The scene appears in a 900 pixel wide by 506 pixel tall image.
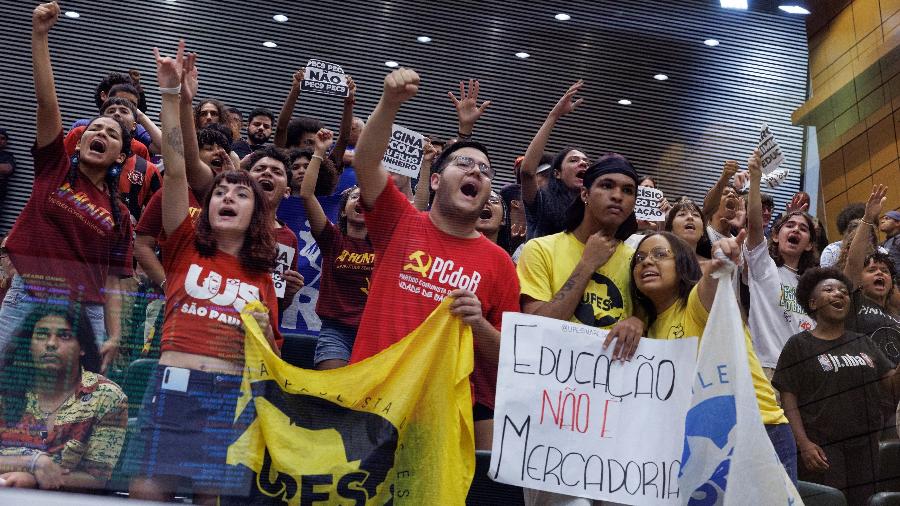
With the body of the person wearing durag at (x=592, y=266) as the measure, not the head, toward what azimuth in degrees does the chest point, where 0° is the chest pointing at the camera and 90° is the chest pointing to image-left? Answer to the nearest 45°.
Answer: approximately 315°

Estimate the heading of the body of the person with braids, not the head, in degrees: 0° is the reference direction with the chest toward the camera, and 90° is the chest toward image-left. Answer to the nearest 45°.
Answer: approximately 0°

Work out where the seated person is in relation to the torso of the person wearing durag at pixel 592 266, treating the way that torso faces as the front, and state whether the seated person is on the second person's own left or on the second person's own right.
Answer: on the second person's own right

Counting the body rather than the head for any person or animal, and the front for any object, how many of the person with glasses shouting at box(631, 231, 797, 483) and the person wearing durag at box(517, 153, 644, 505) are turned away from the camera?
0

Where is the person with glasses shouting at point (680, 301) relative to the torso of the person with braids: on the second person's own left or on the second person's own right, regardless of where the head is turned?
on the second person's own left

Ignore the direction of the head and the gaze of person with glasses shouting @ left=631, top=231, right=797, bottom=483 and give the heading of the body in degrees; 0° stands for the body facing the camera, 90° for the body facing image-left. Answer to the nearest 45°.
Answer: approximately 45°

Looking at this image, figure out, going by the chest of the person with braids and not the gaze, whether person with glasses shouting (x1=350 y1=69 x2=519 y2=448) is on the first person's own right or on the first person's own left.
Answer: on the first person's own left

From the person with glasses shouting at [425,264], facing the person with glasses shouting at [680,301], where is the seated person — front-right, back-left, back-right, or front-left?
back-right
